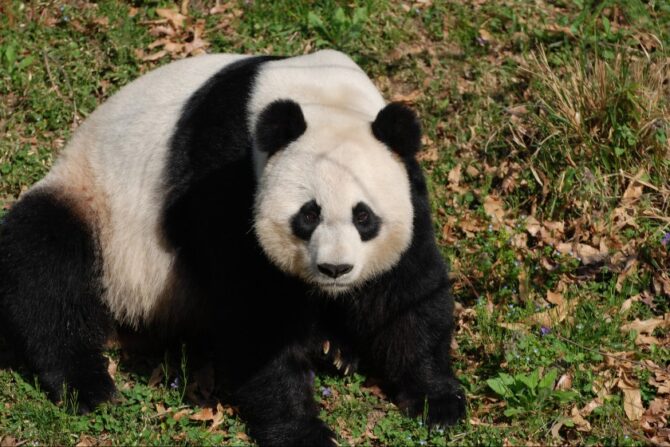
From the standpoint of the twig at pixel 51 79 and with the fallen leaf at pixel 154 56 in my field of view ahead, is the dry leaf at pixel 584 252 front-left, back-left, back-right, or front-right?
front-right

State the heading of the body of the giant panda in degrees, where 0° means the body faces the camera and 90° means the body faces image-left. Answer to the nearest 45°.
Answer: approximately 315°

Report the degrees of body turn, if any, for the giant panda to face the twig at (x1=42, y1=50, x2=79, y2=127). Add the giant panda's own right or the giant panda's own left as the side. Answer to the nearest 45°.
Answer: approximately 180°

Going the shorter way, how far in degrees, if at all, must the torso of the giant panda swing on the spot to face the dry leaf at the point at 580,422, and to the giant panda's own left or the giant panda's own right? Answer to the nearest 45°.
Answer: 0° — it already faces it

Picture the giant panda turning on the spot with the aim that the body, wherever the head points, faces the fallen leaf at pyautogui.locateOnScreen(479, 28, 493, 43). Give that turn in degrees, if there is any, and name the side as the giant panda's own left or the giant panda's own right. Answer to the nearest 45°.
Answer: approximately 90° to the giant panda's own left

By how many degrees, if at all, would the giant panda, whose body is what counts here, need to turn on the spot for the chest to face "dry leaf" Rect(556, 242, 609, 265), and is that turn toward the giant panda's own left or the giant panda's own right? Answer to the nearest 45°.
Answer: approximately 45° to the giant panda's own left

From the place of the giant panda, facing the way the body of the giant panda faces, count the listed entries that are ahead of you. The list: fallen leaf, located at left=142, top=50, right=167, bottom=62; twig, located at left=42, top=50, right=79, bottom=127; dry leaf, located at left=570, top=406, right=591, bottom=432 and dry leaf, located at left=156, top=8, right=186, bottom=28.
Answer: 1

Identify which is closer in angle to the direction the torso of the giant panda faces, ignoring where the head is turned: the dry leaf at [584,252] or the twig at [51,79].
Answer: the dry leaf

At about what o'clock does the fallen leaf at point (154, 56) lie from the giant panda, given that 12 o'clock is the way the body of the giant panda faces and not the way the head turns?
The fallen leaf is roughly at 7 o'clock from the giant panda.

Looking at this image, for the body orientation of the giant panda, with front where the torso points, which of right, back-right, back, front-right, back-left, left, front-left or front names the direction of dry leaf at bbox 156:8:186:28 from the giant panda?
back-left

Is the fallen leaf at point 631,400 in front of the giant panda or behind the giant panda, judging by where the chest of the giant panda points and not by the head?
in front

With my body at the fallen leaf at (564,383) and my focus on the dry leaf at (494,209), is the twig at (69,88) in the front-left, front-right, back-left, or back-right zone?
front-left

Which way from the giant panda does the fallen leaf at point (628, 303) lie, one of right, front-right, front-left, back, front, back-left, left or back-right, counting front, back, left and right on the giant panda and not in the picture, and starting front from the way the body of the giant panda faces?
front-left

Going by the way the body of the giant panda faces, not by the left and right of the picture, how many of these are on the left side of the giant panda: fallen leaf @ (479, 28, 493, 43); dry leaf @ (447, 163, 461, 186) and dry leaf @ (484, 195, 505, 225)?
3

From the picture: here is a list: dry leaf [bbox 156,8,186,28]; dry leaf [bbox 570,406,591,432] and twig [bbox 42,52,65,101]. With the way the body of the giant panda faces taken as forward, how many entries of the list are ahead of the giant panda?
1
